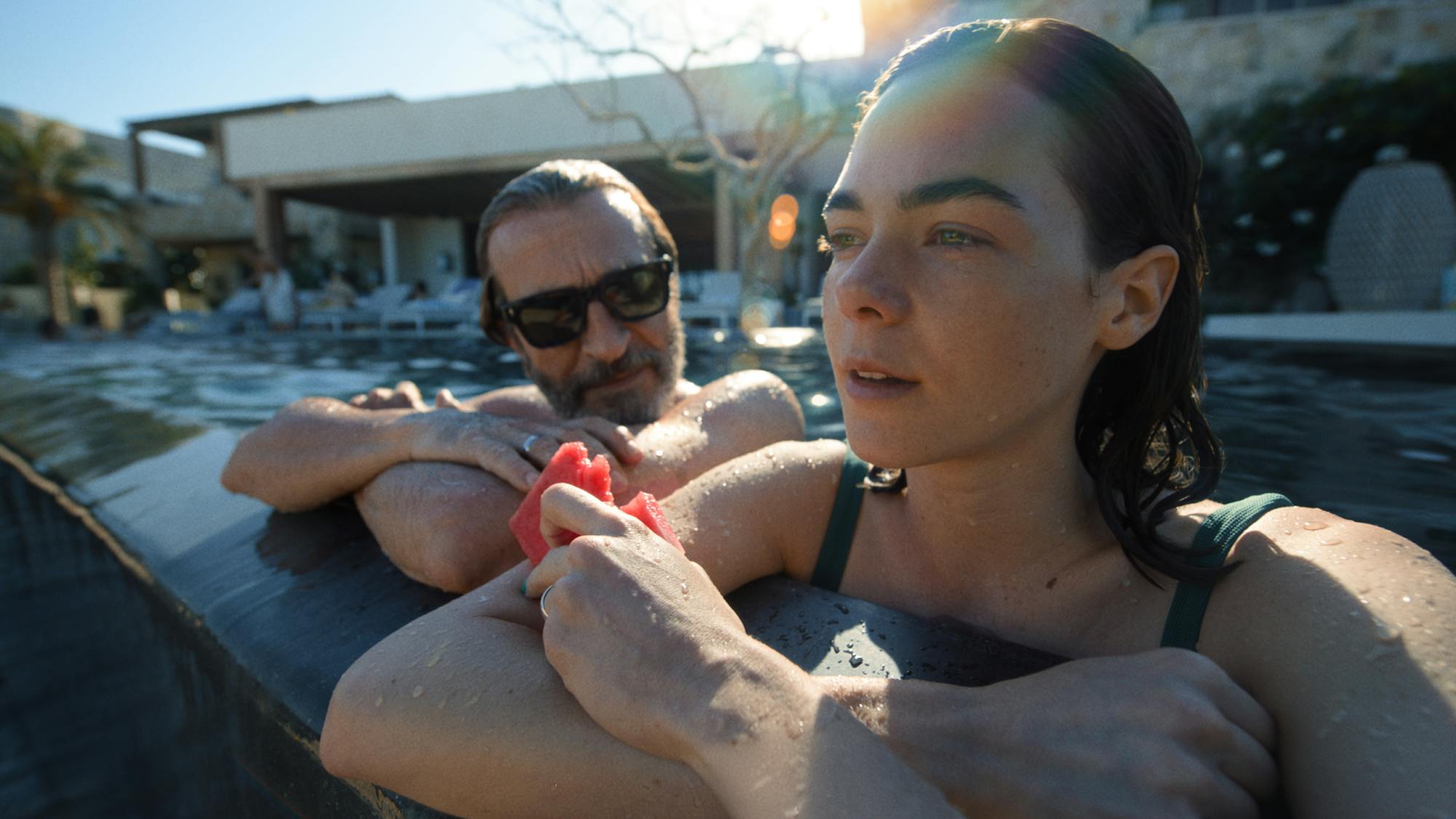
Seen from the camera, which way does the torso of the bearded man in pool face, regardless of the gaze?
toward the camera

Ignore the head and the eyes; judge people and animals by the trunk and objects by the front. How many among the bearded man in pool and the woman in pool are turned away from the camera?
0

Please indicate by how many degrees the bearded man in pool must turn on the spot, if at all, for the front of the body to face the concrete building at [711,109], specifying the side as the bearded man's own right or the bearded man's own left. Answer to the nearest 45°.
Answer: approximately 180°

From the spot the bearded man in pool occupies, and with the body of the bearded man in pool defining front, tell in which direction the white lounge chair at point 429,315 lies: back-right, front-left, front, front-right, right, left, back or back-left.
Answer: back

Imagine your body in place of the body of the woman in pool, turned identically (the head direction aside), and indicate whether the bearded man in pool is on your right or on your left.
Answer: on your right

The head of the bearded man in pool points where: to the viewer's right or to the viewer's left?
to the viewer's right

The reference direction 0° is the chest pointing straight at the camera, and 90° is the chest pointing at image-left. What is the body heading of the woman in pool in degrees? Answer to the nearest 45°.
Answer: approximately 45°

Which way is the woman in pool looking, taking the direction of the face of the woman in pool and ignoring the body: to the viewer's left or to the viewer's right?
to the viewer's left
